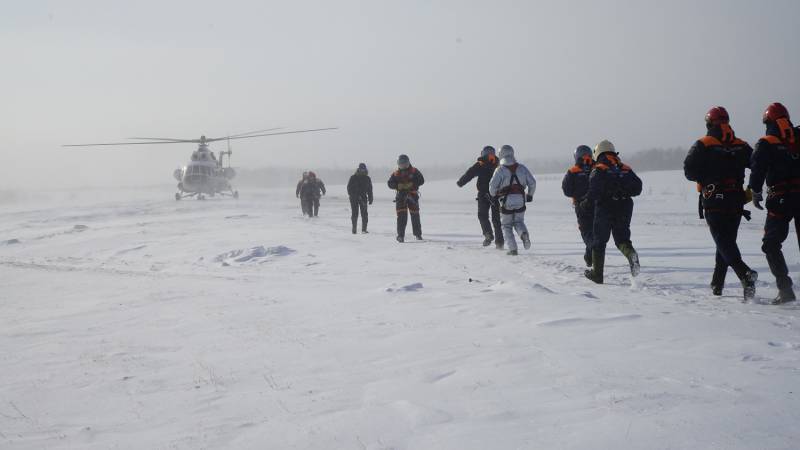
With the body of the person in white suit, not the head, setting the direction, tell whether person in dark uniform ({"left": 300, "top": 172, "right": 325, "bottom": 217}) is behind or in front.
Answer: in front

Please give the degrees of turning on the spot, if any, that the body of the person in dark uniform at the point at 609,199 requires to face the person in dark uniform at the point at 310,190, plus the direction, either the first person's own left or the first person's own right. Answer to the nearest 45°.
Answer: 0° — they already face them

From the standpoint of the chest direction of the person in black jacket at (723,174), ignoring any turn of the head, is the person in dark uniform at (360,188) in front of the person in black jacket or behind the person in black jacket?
in front

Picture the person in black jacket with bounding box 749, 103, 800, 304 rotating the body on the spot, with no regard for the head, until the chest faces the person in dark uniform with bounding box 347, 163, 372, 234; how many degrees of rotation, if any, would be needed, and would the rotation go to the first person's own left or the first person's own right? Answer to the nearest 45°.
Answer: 0° — they already face them

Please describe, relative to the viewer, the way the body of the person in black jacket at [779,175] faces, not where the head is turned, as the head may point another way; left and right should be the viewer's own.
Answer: facing away from the viewer and to the left of the viewer

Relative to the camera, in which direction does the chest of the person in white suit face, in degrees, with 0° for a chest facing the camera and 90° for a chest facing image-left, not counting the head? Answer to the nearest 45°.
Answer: approximately 135°

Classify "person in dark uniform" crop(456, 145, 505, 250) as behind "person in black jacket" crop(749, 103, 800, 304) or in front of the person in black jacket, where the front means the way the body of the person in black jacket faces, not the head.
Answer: in front

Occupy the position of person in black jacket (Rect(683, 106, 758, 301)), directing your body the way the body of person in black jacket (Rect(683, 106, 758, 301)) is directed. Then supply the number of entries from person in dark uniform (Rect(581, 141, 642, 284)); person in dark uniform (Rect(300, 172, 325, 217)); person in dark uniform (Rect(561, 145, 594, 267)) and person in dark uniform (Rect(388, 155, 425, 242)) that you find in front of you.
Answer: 4

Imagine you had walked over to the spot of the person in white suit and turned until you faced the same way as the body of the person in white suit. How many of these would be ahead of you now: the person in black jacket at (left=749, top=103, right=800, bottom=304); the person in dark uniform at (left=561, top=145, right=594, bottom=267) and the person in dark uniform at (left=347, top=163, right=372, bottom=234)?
1

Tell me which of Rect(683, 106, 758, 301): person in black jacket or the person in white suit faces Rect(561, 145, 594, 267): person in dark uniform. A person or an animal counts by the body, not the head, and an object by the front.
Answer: the person in black jacket
